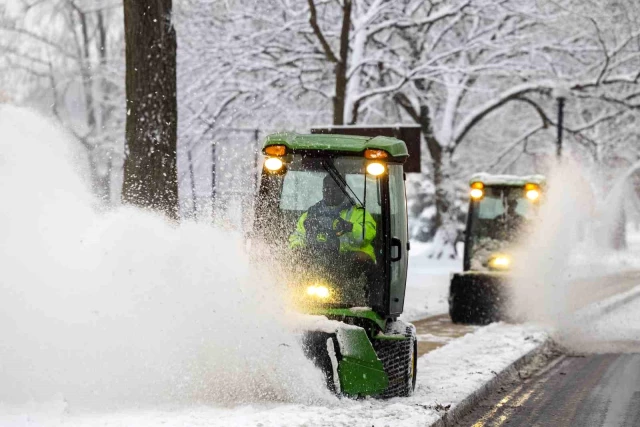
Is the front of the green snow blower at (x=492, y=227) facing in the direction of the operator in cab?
yes

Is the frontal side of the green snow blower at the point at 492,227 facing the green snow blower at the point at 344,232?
yes

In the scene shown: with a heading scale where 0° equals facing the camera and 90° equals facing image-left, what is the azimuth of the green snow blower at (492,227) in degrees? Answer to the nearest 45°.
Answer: approximately 0°

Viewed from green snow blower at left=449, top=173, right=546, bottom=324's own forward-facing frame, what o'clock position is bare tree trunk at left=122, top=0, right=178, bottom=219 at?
The bare tree trunk is roughly at 1 o'clock from the green snow blower.
